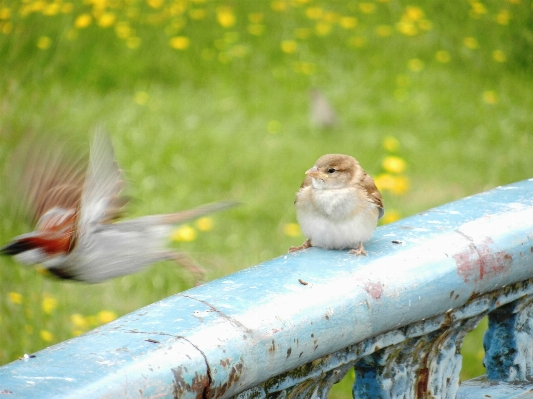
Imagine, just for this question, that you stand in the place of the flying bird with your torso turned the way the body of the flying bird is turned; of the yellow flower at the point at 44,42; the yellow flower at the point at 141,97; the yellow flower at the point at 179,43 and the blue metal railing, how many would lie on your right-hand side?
3

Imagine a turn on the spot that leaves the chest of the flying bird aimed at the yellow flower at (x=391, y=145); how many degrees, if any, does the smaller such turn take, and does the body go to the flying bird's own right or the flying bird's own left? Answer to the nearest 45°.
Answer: approximately 135° to the flying bird's own right

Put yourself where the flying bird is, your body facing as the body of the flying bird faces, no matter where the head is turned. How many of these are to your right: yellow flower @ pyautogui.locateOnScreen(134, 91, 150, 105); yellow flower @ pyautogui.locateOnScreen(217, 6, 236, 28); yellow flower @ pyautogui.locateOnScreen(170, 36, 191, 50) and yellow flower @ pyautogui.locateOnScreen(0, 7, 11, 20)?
4

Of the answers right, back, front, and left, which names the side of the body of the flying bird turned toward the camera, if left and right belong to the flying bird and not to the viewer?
left

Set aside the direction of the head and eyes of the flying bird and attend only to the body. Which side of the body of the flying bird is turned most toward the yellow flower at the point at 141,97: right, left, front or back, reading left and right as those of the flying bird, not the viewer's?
right

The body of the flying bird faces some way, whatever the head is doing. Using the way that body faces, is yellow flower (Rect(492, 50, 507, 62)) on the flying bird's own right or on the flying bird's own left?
on the flying bird's own right

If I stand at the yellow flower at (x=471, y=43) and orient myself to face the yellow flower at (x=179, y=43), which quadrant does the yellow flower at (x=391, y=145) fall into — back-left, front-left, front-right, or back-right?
front-left

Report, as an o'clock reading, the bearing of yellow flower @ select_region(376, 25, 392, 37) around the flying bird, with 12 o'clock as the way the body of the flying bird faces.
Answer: The yellow flower is roughly at 4 o'clock from the flying bird.

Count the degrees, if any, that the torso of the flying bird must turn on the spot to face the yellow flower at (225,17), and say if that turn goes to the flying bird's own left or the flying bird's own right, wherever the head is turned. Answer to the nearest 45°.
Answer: approximately 90° to the flying bird's own right

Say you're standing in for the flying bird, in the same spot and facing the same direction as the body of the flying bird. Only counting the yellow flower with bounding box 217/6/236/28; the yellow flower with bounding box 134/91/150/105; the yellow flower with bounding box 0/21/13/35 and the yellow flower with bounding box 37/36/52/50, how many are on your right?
4

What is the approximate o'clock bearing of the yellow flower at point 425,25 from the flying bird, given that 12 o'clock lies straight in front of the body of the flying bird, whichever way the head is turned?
The yellow flower is roughly at 4 o'clock from the flying bird.

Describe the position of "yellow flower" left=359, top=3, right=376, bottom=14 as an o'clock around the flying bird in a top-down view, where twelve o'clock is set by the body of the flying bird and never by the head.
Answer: The yellow flower is roughly at 4 o'clock from the flying bird.
